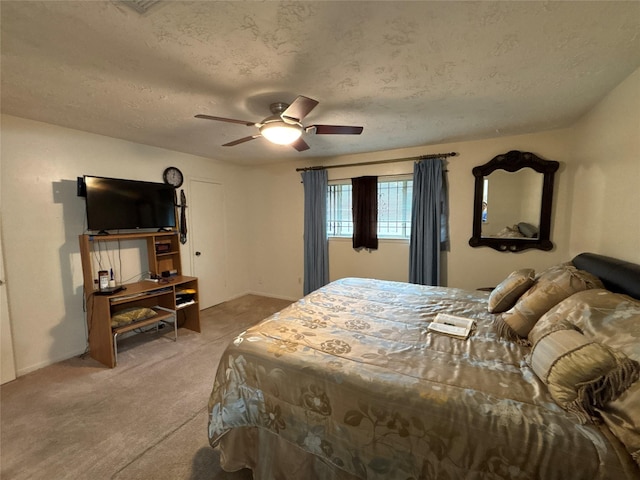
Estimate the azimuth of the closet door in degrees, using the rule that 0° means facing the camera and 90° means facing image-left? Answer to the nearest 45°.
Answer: approximately 315°

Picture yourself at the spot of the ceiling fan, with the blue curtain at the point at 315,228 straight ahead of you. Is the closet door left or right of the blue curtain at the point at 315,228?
left

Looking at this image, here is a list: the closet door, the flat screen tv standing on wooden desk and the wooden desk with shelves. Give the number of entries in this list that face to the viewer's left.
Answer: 0

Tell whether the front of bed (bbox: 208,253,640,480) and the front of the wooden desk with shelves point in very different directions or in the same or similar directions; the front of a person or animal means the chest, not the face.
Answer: very different directions

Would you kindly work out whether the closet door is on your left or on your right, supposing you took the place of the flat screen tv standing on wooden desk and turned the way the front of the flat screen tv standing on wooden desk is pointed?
on your left

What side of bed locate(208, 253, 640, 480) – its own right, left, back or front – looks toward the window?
right

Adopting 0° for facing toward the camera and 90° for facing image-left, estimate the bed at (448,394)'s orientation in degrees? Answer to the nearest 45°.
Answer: approximately 90°

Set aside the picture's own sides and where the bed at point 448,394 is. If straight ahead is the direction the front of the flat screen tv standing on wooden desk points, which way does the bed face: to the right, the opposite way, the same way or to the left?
the opposite way

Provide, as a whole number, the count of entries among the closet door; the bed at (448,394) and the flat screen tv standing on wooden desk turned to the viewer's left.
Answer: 1

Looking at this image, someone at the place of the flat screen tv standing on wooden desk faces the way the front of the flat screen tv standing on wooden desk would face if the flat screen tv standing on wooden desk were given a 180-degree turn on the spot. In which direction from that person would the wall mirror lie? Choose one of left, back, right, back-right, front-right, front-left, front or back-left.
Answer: back

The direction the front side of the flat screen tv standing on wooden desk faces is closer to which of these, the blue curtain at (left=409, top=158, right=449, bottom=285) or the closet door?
the blue curtain

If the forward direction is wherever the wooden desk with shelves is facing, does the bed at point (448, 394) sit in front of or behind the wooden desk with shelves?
in front

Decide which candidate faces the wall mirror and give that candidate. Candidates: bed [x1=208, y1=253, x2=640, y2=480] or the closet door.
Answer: the closet door

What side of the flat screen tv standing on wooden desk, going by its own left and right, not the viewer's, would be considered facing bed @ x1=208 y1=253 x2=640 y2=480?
front

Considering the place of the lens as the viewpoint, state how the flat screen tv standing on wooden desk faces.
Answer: facing the viewer and to the right of the viewer
